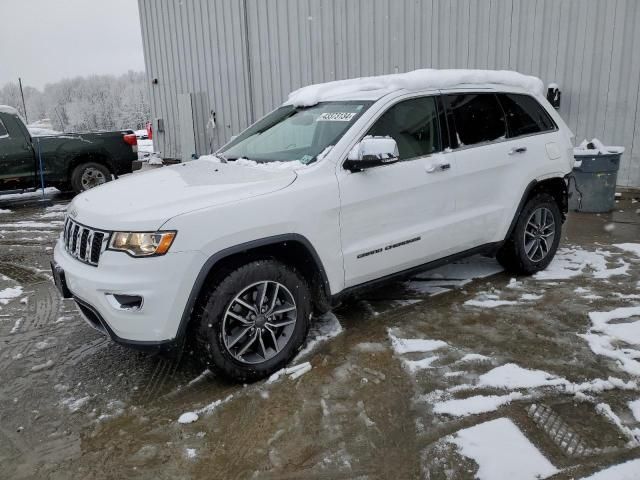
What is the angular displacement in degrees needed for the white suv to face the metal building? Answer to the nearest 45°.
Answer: approximately 135° to its right

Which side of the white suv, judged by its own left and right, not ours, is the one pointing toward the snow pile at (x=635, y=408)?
left

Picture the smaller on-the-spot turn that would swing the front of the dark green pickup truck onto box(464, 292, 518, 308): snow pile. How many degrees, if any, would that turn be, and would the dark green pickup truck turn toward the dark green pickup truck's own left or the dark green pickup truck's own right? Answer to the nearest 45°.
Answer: approximately 90° to the dark green pickup truck's own left

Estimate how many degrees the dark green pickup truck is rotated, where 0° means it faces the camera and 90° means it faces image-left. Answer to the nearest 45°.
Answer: approximately 90°

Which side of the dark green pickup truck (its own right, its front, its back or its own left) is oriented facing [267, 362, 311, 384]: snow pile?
left

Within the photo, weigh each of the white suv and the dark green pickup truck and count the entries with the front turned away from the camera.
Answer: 0

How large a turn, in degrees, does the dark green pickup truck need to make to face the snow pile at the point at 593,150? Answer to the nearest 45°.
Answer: approximately 135° to its left

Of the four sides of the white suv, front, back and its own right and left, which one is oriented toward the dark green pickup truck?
right

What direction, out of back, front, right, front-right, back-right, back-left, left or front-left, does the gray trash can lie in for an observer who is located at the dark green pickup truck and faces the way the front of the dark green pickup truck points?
back-left
